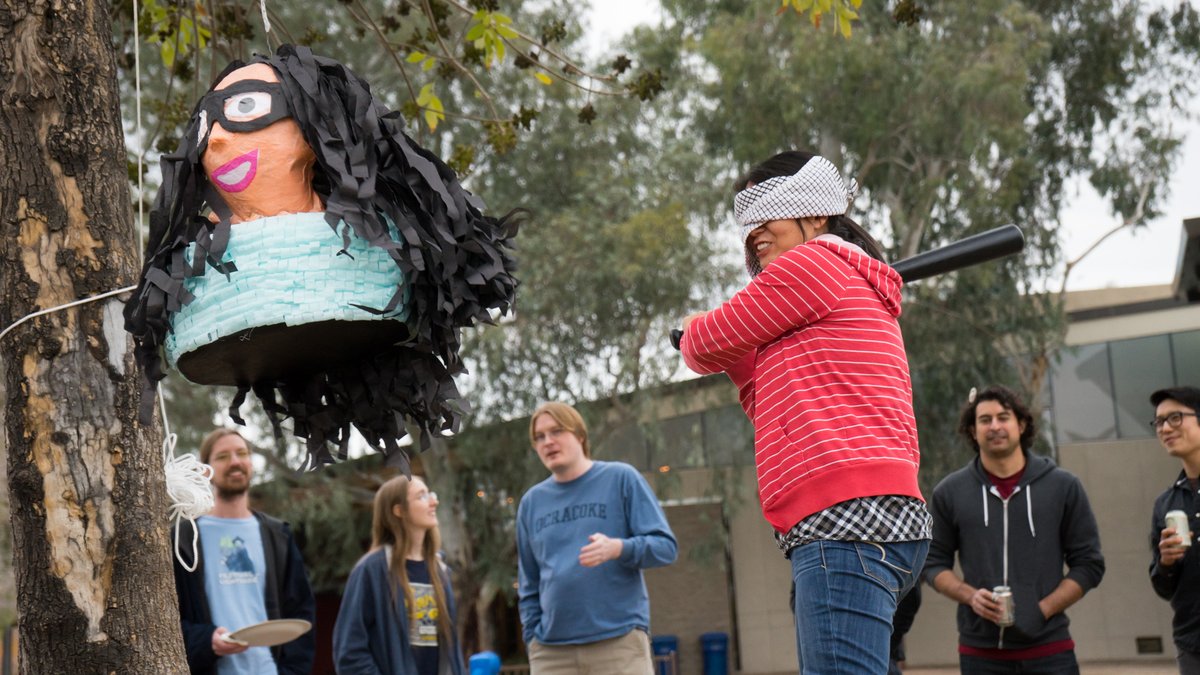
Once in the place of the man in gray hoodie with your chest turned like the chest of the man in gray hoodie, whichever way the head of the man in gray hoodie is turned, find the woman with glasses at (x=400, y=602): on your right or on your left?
on your right

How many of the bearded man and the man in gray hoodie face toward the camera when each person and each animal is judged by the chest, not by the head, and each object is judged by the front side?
2

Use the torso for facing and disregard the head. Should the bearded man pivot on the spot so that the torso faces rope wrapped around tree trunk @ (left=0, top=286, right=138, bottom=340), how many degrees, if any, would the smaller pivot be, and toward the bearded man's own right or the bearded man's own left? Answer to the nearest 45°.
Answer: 0° — they already face it

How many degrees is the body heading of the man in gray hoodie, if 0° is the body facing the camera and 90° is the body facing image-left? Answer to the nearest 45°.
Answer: approximately 0°

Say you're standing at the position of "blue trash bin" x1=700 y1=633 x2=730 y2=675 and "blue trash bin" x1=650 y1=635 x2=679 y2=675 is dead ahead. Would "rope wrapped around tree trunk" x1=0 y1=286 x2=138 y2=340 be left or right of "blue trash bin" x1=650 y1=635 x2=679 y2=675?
left

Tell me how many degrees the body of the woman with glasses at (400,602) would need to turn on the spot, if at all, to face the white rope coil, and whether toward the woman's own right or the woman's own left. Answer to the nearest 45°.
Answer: approximately 45° to the woman's own right

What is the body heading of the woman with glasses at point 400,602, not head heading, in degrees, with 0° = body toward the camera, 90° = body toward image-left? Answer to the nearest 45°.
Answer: approximately 315°

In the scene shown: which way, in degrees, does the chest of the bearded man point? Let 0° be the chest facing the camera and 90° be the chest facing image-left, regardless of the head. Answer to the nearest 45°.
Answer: approximately 0°

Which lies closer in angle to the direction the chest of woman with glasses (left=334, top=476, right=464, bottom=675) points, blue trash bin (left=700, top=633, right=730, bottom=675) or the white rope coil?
the white rope coil

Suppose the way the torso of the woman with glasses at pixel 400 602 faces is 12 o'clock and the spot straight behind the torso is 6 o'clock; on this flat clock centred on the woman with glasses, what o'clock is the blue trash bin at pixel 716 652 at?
The blue trash bin is roughly at 8 o'clock from the woman with glasses.
